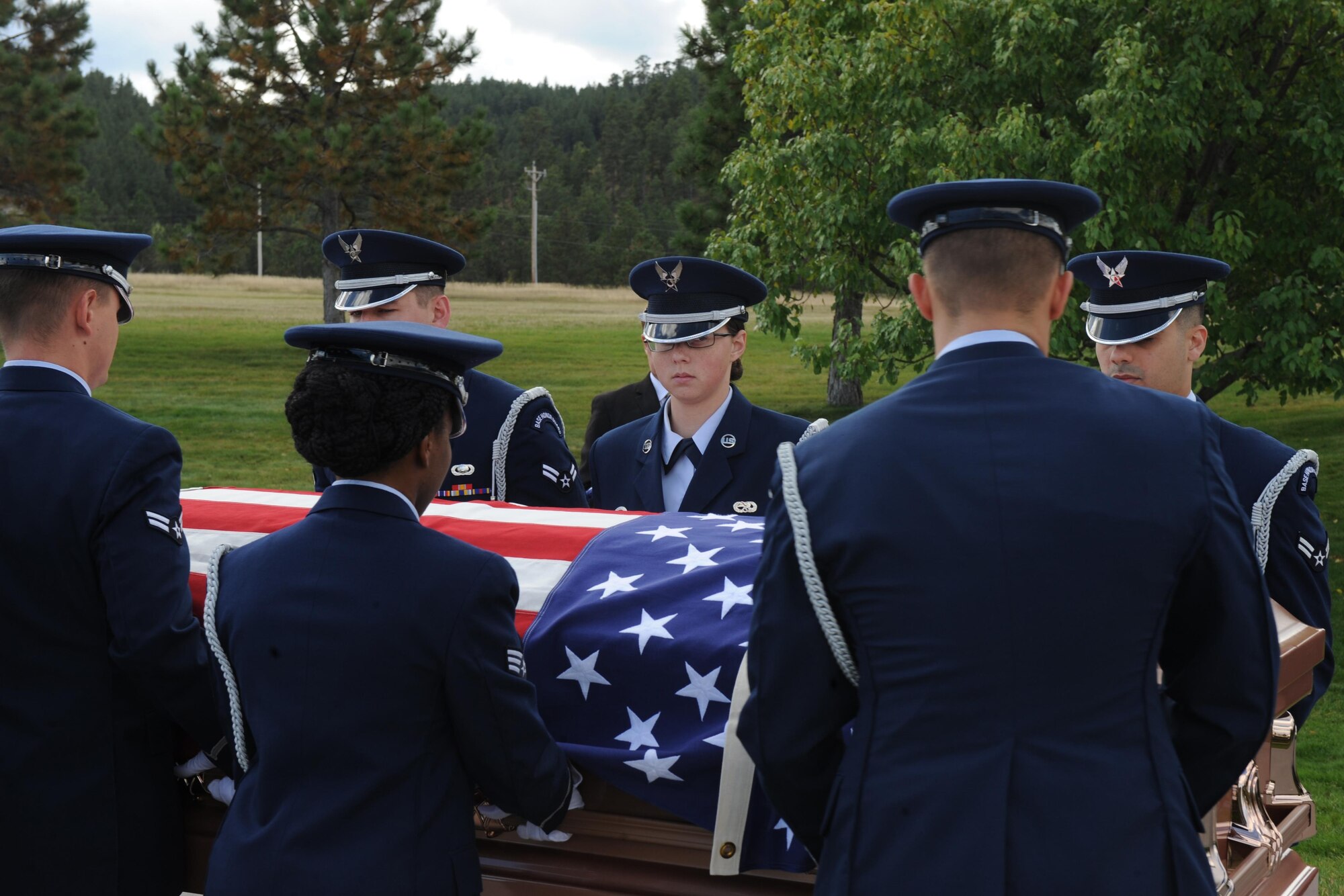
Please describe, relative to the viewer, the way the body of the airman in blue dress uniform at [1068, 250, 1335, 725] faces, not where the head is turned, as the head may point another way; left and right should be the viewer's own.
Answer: facing the viewer and to the left of the viewer

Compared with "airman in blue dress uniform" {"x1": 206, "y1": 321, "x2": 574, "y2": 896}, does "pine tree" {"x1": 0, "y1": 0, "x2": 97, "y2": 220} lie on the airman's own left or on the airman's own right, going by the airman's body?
on the airman's own left

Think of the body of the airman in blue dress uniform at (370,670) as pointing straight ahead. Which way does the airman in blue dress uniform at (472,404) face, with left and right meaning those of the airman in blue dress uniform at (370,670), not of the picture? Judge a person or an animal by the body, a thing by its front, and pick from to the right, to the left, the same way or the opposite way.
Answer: the opposite way

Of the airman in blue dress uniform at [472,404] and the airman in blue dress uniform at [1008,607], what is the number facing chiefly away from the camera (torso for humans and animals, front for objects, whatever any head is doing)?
1

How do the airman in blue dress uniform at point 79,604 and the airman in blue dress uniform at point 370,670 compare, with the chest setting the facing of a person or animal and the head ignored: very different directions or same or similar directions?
same or similar directions

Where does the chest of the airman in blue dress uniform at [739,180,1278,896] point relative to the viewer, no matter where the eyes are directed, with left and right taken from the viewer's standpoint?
facing away from the viewer

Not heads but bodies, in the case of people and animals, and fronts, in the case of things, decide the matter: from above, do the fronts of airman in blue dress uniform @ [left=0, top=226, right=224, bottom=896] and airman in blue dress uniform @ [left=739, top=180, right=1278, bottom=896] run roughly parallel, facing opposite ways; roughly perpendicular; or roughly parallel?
roughly parallel

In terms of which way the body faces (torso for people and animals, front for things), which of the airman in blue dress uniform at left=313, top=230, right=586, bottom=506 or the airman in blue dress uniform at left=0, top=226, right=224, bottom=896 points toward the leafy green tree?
the airman in blue dress uniform at left=0, top=226, right=224, bottom=896

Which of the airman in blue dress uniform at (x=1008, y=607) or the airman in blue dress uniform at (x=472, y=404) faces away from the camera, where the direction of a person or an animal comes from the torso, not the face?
the airman in blue dress uniform at (x=1008, y=607)

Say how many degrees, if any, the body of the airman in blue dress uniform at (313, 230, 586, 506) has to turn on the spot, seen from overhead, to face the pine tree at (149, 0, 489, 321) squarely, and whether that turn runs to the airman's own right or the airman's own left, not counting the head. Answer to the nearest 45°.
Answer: approximately 135° to the airman's own right

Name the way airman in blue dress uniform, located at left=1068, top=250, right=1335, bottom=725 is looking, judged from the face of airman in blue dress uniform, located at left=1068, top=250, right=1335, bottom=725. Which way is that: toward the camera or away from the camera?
toward the camera

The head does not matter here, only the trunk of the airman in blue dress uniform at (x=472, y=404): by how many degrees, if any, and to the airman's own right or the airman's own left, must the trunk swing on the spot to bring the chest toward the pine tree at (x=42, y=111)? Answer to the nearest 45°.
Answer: approximately 135° to the airman's own right

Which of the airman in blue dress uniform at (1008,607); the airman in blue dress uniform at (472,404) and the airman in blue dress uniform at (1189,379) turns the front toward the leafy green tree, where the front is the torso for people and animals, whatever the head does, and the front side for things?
the airman in blue dress uniform at (1008,607)

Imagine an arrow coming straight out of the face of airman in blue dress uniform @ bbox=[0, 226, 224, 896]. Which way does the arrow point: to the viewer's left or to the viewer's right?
to the viewer's right

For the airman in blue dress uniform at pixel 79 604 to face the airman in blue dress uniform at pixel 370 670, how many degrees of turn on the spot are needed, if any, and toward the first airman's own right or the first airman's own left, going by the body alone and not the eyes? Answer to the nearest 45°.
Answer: approximately 90° to the first airman's own right

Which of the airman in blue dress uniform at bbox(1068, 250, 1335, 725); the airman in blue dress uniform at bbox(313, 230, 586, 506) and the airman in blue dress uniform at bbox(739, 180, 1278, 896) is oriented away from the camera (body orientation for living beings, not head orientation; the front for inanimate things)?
the airman in blue dress uniform at bbox(739, 180, 1278, 896)
